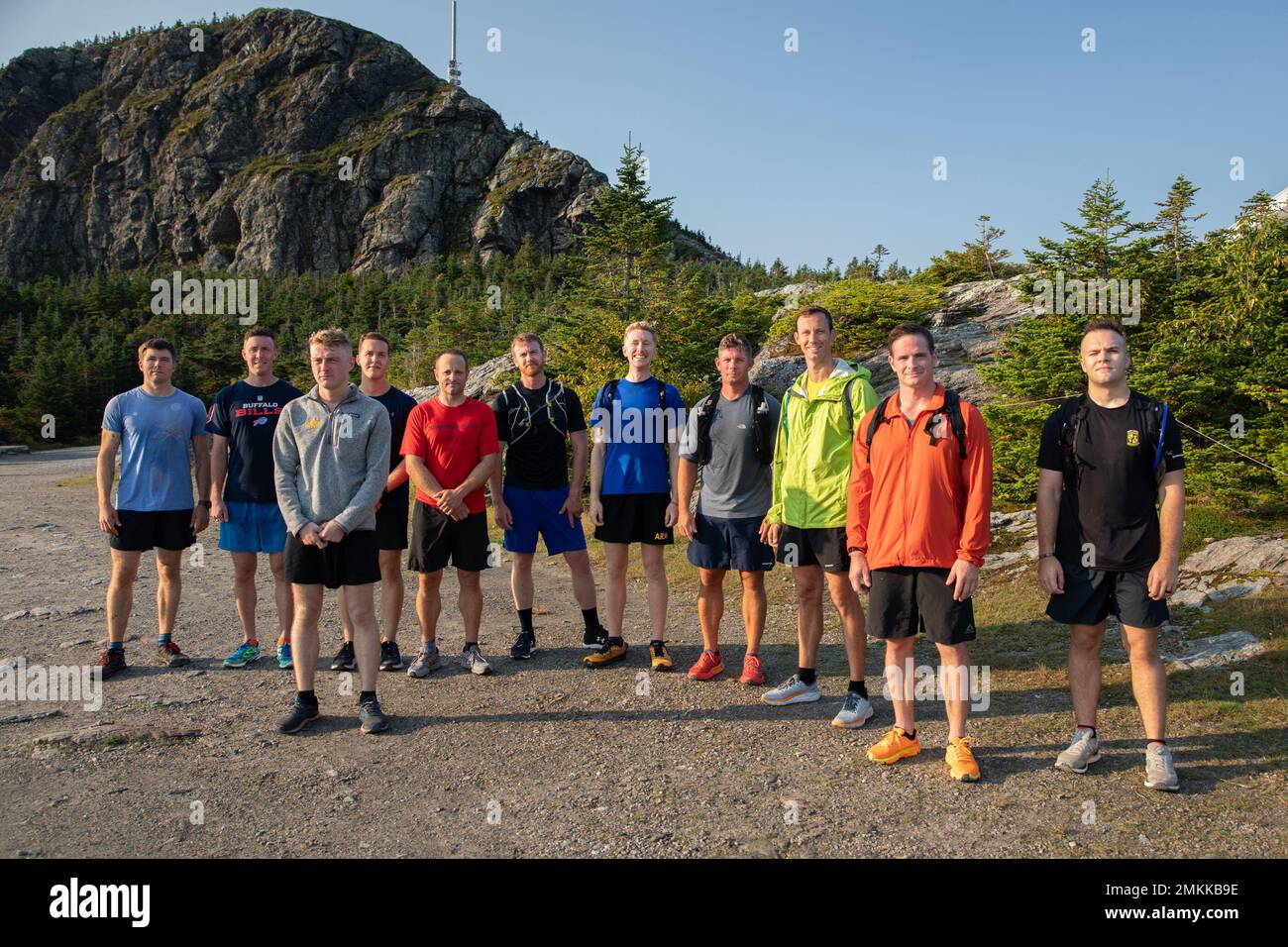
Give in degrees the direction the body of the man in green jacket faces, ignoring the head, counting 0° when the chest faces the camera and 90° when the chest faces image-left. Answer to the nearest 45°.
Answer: approximately 45°

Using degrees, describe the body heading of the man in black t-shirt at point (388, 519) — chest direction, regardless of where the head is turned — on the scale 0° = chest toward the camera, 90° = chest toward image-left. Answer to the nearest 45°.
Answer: approximately 0°

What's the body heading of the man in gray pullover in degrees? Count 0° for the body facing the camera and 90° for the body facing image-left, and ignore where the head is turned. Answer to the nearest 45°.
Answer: approximately 0°
